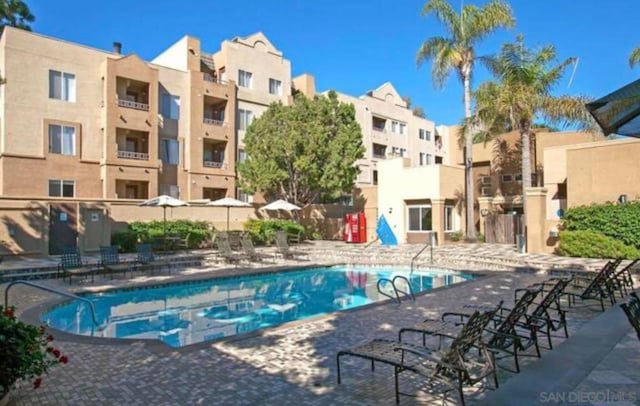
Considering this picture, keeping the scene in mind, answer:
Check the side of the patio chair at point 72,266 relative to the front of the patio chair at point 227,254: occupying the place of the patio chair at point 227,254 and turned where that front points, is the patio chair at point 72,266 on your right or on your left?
on your right

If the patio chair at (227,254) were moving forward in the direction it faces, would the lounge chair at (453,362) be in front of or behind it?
in front

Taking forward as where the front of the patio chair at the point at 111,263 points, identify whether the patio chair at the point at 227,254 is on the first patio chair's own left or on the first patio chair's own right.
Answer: on the first patio chair's own left

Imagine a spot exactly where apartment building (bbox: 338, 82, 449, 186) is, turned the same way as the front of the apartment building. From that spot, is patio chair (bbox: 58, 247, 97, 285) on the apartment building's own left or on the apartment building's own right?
on the apartment building's own right

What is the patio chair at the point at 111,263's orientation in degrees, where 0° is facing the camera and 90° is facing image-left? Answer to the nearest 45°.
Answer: approximately 315°

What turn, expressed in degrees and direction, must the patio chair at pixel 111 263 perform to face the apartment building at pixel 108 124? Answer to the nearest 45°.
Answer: approximately 135° to its left

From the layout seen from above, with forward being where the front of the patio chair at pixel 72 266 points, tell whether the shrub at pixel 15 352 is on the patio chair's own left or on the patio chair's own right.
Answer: on the patio chair's own right
